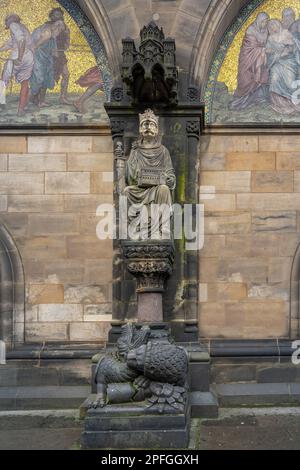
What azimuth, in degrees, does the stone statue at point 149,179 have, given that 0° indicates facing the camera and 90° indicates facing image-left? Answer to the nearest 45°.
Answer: approximately 0°
